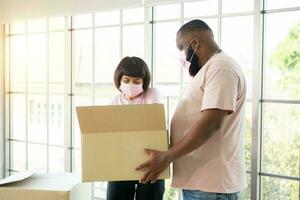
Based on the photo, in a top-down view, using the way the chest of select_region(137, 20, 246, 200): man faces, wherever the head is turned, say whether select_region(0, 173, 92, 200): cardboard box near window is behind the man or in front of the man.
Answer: in front

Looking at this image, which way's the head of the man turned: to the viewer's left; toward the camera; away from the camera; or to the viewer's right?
to the viewer's left

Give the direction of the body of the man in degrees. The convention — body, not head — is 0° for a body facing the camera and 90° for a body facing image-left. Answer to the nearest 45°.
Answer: approximately 90°
